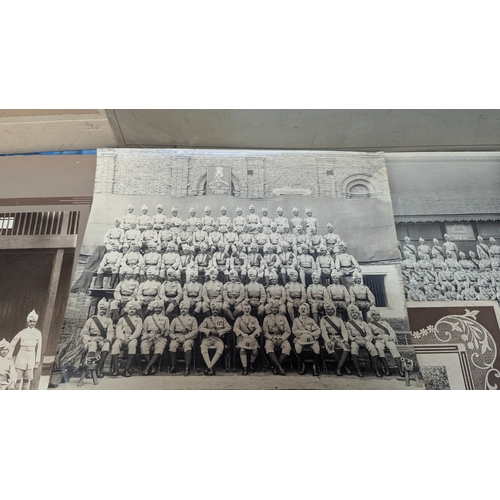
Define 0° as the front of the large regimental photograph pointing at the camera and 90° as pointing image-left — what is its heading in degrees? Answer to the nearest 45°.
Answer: approximately 0°

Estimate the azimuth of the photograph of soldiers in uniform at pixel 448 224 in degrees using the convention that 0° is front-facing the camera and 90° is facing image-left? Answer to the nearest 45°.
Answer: approximately 0°

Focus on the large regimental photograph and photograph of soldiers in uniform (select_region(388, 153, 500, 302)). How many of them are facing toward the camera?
2

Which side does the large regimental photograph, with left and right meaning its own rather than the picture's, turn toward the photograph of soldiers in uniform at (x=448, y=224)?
left
